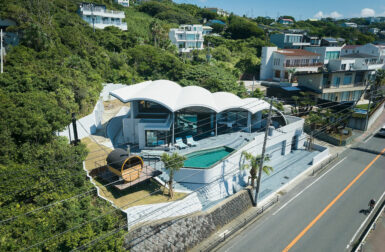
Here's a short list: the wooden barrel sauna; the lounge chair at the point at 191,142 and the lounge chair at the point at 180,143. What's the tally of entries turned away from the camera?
0

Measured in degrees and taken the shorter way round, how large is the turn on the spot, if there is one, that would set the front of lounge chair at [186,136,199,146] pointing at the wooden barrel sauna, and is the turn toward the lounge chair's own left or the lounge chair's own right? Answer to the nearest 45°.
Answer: approximately 90° to the lounge chair's own right

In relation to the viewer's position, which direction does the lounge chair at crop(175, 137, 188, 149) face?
facing the viewer and to the right of the viewer

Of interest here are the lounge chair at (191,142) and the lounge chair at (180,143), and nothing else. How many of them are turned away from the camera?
0

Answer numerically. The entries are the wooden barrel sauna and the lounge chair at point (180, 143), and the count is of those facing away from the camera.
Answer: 0

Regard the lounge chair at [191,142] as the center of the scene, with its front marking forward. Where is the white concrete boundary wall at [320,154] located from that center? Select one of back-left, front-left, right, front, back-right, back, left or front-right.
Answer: front-left

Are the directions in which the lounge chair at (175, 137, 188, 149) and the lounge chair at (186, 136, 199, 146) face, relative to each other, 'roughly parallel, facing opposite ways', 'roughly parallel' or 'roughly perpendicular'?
roughly parallel

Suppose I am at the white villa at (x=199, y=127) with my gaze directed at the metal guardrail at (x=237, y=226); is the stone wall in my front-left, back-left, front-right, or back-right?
front-right

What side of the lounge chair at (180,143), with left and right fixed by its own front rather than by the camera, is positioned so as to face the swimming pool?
front

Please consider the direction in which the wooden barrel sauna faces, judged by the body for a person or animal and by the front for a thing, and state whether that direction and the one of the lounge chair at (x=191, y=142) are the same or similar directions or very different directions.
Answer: same or similar directions

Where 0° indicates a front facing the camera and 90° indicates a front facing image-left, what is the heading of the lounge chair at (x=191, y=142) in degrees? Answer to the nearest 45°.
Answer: approximately 315°

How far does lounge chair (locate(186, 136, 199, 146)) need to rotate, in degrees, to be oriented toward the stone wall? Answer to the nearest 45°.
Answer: approximately 45° to its right

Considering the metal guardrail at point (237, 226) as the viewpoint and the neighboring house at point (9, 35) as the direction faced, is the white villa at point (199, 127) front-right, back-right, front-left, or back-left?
front-right
